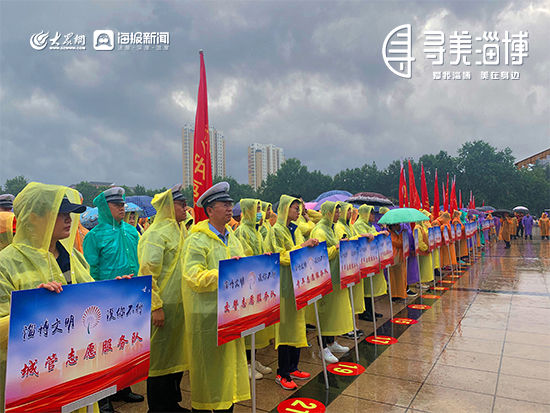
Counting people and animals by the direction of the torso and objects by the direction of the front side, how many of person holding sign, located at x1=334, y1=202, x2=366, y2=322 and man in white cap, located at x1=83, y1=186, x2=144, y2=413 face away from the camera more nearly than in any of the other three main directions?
0

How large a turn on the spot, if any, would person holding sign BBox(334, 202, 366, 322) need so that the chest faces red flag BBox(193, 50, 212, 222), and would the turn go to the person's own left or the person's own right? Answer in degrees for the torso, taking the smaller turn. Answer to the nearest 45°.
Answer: approximately 90° to the person's own right

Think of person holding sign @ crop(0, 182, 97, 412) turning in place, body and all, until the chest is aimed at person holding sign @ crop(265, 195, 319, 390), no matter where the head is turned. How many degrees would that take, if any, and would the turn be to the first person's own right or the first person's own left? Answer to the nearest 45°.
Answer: approximately 90° to the first person's own left

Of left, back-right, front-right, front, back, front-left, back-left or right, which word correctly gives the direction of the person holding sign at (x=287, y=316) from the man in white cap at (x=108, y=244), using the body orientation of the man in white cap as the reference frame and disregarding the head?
front-left

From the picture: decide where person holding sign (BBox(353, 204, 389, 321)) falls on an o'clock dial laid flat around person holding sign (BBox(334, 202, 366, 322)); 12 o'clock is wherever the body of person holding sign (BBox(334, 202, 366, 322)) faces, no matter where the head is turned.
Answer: person holding sign (BBox(353, 204, 389, 321)) is roughly at 8 o'clock from person holding sign (BBox(334, 202, 366, 322)).

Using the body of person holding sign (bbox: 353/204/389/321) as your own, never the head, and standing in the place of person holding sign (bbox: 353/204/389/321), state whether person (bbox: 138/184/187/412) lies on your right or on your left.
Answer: on your right
